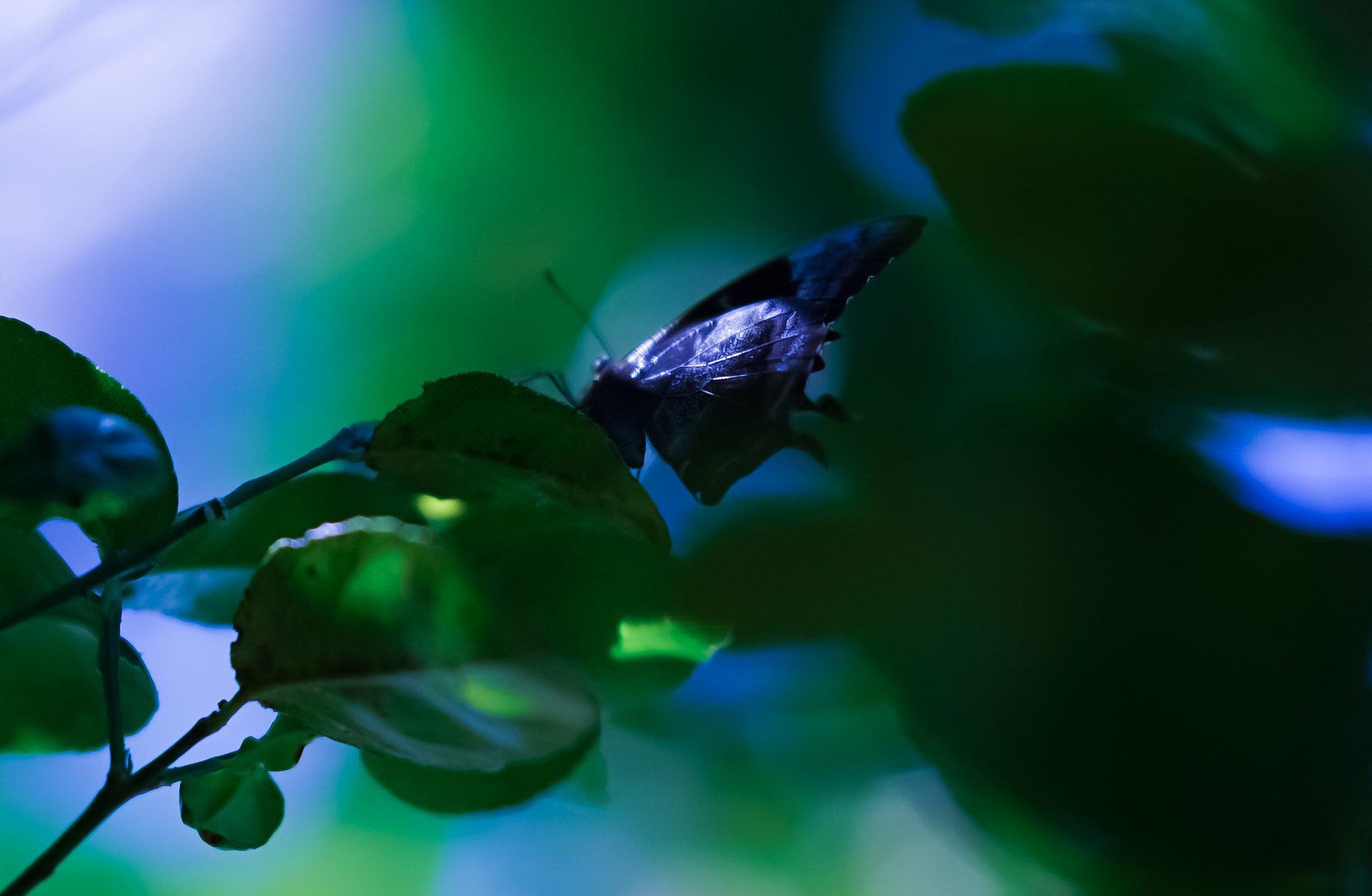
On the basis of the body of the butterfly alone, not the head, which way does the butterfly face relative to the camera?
to the viewer's left
